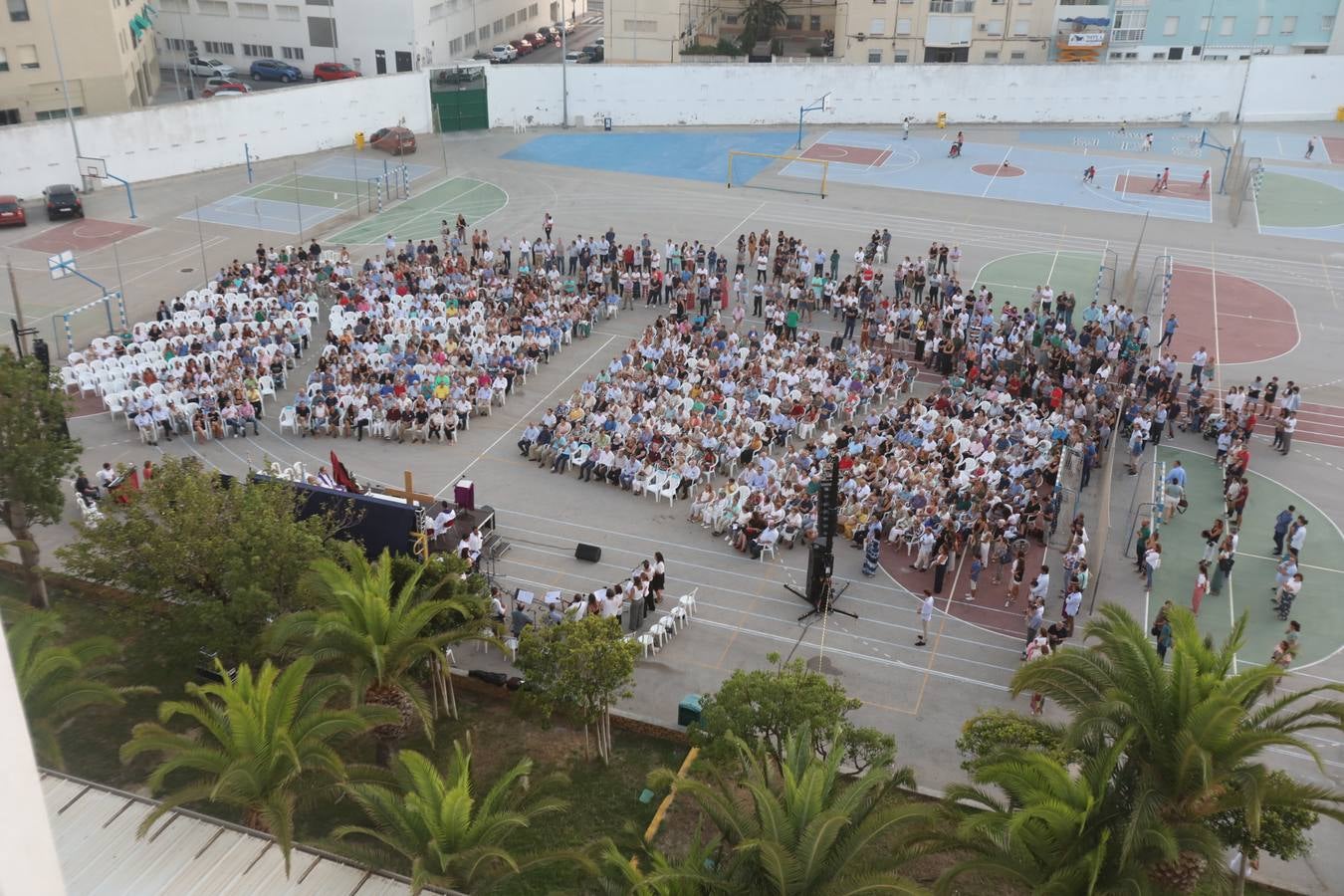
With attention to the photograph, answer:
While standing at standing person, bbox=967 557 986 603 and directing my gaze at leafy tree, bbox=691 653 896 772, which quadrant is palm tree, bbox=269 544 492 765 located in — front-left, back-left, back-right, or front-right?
front-right

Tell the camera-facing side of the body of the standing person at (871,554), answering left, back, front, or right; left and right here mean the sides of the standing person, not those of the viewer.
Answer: left

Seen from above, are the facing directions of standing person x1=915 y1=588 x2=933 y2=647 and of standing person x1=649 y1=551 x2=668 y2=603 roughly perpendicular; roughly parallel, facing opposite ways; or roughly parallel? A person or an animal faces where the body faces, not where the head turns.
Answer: roughly parallel

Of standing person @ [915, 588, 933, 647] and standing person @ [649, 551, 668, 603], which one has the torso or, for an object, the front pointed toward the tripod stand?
standing person @ [915, 588, 933, 647]

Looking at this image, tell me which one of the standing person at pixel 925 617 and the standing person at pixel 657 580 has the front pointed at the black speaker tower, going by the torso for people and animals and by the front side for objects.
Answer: the standing person at pixel 925 617

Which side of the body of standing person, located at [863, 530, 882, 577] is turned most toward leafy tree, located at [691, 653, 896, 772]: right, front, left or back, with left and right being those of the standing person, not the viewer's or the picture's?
left

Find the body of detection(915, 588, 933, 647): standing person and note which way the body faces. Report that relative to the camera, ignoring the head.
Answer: to the viewer's left

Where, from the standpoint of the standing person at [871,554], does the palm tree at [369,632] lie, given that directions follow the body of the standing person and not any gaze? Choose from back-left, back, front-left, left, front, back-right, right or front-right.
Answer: front-left

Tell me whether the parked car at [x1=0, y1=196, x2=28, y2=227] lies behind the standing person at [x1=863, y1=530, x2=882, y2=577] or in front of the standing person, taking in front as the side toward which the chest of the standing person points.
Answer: in front

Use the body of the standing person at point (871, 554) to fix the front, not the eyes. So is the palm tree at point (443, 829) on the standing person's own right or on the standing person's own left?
on the standing person's own left

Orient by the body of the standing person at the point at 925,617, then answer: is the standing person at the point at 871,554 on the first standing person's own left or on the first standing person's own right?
on the first standing person's own right

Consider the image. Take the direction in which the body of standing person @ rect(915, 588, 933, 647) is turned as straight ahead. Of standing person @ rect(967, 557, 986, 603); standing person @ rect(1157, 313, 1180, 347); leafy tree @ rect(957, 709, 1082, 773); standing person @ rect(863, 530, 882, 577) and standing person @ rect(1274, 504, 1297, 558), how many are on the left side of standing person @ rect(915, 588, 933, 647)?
1
